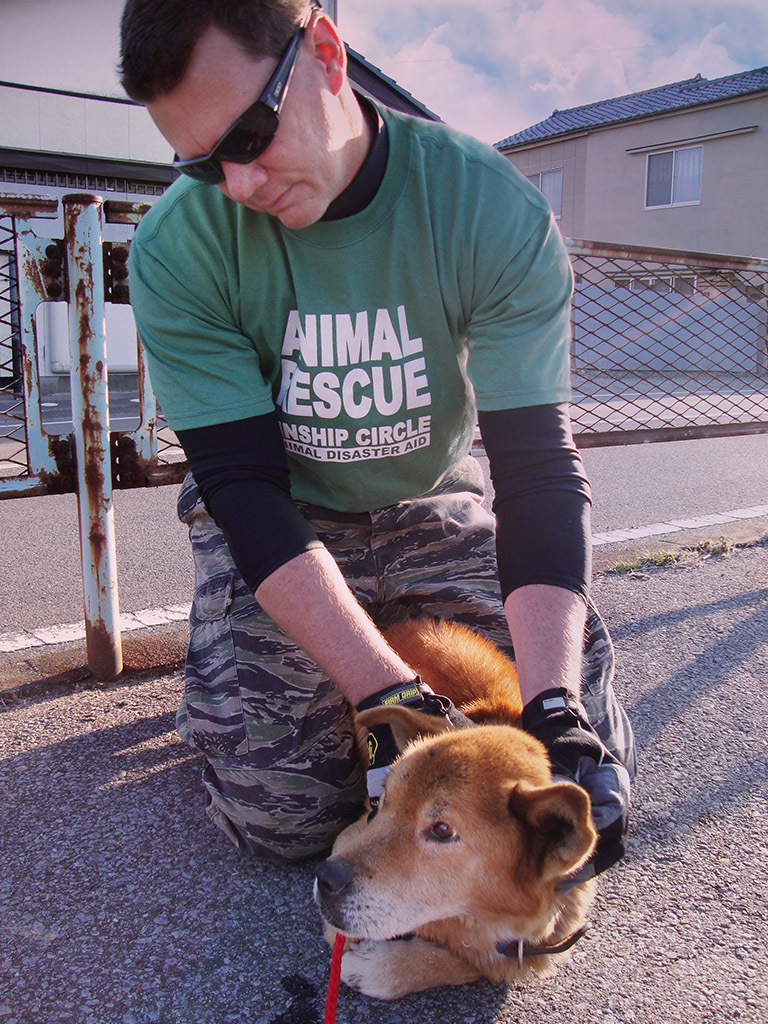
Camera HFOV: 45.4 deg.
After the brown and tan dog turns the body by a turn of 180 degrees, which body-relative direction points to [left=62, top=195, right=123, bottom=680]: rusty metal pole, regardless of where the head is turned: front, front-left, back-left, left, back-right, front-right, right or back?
left

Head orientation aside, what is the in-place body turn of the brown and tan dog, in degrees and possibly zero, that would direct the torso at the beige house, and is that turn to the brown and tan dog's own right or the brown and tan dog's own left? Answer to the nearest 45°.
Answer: approximately 135° to the brown and tan dog's own right

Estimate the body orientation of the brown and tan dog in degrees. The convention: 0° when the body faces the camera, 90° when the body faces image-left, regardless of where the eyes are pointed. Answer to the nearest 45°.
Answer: approximately 45°
